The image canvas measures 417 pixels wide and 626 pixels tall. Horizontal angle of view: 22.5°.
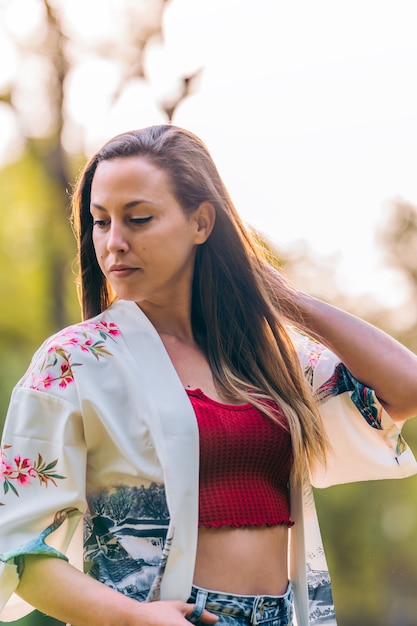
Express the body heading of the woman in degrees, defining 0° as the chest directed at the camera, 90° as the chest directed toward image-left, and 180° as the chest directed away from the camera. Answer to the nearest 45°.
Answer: approximately 315°

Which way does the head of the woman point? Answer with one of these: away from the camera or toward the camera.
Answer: toward the camera
